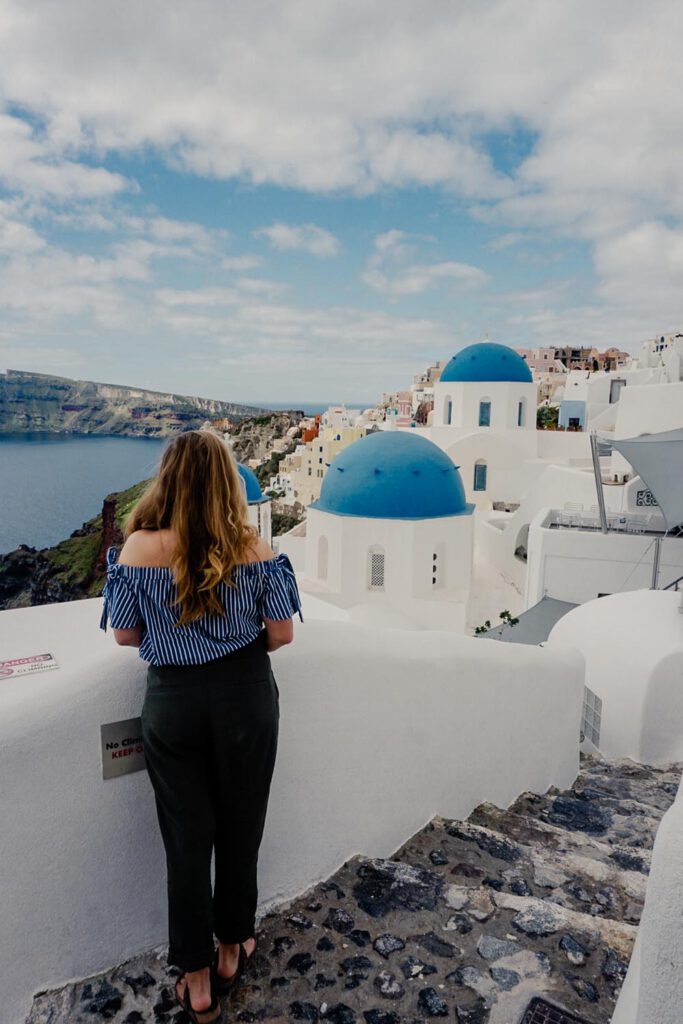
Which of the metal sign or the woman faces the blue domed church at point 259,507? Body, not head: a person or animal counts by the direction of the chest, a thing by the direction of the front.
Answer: the woman

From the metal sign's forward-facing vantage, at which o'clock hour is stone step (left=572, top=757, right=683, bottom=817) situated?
The stone step is roughly at 8 o'clock from the metal sign.

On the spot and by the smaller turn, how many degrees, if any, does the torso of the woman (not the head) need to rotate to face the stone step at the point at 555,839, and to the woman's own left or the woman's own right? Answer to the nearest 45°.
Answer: approximately 45° to the woman's own right

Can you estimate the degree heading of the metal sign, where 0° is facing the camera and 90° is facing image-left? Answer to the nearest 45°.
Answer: approximately 0°

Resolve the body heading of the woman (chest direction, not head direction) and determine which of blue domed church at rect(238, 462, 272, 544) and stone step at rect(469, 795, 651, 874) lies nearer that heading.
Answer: the blue domed church

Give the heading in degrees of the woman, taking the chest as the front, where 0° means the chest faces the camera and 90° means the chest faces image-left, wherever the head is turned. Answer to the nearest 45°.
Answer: approximately 180°

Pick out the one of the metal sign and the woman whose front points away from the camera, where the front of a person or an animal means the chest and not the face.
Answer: the woman

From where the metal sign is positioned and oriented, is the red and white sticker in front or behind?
behind

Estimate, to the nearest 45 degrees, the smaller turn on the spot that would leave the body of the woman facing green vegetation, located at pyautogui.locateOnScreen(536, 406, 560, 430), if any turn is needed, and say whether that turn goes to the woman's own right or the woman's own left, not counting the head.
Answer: approximately 45° to the woman's own right

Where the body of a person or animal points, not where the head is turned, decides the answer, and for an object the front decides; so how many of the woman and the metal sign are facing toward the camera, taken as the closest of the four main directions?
1

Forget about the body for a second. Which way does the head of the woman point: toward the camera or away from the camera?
away from the camera

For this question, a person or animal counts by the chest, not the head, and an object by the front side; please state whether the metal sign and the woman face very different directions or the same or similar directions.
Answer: very different directions

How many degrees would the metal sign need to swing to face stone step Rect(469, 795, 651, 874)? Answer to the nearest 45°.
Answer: approximately 90° to its left
